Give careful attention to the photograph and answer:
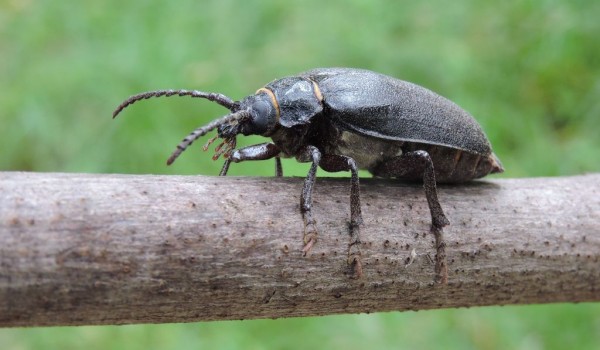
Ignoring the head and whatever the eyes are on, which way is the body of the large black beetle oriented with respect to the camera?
to the viewer's left
